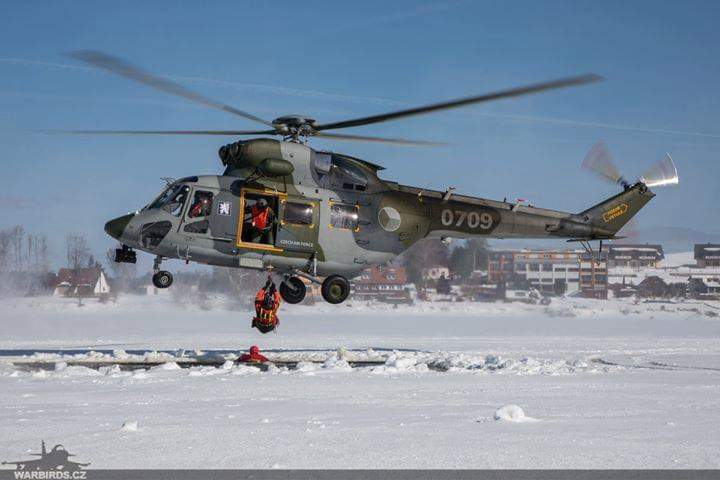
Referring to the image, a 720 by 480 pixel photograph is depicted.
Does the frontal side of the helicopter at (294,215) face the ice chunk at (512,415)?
no

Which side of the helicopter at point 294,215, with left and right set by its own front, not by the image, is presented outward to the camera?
left

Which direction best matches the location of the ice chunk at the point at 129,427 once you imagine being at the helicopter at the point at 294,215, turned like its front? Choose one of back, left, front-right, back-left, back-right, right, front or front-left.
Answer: left
